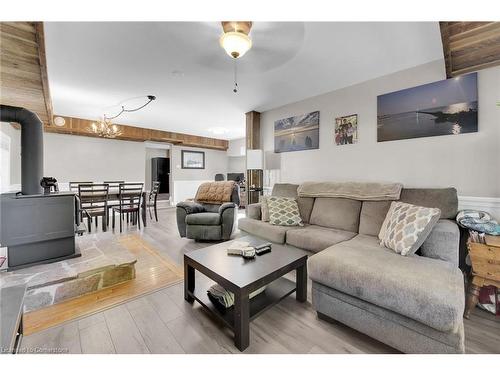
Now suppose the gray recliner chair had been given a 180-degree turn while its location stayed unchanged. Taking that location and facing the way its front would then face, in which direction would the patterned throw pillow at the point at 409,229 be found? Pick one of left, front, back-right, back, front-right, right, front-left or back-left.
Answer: back-right

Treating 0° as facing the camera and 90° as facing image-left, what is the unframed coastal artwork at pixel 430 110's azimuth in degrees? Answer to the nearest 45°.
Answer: approximately 45°

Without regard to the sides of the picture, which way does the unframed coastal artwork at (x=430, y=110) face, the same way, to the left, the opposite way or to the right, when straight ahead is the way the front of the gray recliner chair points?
to the right

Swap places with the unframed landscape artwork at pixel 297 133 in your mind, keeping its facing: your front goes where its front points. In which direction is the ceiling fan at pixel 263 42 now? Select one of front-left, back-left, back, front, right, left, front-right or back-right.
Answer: front-left

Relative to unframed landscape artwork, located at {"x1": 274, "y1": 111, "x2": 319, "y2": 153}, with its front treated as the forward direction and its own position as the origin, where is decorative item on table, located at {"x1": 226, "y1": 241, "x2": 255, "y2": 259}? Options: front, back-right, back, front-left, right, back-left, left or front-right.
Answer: front-left

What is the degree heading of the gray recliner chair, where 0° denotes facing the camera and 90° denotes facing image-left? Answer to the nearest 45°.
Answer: approximately 0°

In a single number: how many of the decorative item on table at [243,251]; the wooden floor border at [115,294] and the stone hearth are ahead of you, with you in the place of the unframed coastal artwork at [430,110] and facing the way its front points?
3

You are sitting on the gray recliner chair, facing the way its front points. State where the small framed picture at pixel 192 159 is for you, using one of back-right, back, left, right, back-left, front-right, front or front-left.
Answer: back

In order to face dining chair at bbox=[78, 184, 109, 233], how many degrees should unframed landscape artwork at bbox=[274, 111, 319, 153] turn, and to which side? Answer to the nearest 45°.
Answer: approximately 45° to its right

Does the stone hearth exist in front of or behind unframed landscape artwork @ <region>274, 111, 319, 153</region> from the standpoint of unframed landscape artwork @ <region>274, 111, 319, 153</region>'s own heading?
in front

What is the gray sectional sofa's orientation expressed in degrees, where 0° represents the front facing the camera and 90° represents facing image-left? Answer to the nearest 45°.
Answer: approximately 45°

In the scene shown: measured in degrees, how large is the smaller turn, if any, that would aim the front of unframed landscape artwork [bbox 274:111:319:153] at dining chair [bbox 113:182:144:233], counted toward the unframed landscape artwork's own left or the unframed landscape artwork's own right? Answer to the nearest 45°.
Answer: approximately 45° to the unframed landscape artwork's own right

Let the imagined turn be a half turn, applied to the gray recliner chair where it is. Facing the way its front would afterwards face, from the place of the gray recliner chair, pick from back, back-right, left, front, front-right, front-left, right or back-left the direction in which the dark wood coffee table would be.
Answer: back

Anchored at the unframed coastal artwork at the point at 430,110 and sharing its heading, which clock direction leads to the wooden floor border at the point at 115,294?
The wooden floor border is roughly at 12 o'clock from the unframed coastal artwork.

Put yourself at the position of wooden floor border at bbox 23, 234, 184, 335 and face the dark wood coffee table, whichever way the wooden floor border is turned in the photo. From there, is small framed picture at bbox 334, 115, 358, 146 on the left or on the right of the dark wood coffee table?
left

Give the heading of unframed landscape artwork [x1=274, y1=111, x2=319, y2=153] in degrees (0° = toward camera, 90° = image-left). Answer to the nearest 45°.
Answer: approximately 45°
